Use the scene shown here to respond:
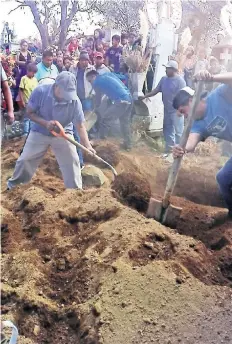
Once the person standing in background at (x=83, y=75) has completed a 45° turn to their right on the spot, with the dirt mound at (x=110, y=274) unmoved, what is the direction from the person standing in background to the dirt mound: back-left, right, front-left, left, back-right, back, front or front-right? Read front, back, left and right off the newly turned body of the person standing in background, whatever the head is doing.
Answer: front-left

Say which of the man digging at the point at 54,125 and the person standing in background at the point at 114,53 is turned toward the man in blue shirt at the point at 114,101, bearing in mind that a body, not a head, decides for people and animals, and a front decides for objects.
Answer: the person standing in background

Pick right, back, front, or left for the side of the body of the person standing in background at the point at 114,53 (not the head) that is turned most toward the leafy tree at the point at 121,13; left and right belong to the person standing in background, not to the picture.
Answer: back

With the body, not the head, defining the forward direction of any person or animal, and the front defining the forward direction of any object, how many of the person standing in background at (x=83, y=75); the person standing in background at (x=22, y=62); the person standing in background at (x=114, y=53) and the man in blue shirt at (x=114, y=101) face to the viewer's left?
1

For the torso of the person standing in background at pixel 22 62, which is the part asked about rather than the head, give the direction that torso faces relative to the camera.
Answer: toward the camera

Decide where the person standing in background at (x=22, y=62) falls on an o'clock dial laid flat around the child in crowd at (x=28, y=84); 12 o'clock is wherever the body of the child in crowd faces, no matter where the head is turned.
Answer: The person standing in background is roughly at 7 o'clock from the child in crowd.

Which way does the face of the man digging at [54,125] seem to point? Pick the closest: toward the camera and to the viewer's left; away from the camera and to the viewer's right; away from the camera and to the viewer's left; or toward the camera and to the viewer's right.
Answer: toward the camera and to the viewer's right

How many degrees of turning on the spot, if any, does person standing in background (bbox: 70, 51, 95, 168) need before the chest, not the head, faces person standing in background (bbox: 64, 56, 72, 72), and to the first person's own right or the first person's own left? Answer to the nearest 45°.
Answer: approximately 135° to the first person's own right

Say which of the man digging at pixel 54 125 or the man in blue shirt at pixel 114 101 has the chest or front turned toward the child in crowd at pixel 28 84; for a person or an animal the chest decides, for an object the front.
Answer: the man in blue shirt

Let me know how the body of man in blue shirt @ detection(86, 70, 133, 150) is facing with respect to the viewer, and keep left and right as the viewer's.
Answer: facing to the left of the viewer

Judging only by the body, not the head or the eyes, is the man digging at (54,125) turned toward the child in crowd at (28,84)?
no

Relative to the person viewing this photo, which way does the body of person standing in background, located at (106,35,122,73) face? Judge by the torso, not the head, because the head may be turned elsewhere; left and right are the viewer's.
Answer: facing the viewer

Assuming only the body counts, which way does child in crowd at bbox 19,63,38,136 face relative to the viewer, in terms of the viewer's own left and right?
facing the viewer and to the right of the viewer
